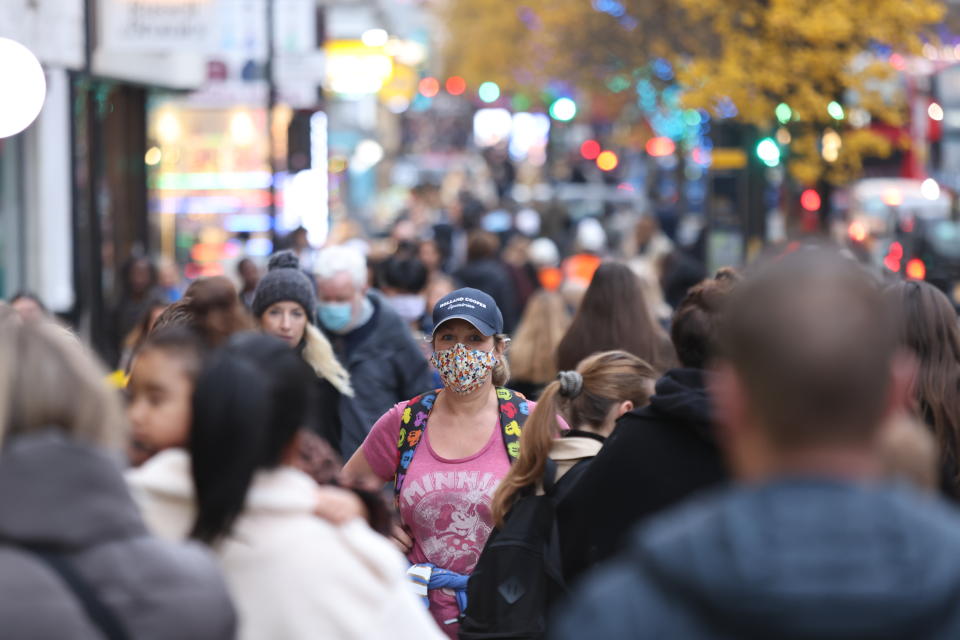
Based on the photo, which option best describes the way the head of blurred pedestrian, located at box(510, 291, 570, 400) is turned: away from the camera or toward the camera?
away from the camera

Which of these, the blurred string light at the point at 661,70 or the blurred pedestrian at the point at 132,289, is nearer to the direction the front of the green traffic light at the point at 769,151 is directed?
the blurred pedestrian

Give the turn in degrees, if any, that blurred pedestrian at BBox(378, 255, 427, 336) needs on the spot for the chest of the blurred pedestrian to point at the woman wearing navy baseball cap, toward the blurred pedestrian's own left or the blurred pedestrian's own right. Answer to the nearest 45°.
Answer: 0° — they already face them

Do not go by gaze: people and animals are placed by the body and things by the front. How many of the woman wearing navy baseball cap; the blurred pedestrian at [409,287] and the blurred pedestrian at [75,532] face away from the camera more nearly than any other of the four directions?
1

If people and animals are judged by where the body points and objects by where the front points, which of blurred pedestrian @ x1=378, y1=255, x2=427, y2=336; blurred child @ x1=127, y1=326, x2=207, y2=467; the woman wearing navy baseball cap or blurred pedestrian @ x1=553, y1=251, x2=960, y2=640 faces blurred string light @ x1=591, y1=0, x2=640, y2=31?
blurred pedestrian @ x1=553, y1=251, x2=960, y2=640

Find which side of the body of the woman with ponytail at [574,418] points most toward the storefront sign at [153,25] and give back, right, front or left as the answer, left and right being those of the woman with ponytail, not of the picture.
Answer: left

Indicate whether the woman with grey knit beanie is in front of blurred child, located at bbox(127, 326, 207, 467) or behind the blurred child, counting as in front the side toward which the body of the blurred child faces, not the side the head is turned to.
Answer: behind

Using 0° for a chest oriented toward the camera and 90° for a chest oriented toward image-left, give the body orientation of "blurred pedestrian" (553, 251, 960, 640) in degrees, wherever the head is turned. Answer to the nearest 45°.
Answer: approximately 180°

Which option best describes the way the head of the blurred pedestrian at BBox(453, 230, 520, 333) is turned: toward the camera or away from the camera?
away from the camera

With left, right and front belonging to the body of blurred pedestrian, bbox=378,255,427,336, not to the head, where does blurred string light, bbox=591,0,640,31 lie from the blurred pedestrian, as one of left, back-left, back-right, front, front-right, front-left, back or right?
back

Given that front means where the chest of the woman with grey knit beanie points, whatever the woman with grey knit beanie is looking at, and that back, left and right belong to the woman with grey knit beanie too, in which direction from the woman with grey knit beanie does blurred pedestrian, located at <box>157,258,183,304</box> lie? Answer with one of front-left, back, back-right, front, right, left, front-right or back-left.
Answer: back

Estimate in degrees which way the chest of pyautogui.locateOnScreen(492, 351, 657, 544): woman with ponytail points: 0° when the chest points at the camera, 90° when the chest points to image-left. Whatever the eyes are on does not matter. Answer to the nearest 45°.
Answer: approximately 225°
